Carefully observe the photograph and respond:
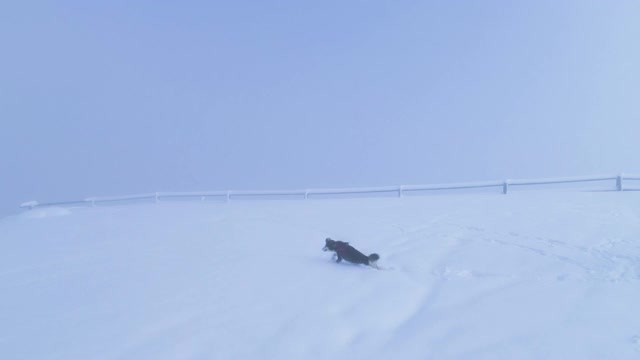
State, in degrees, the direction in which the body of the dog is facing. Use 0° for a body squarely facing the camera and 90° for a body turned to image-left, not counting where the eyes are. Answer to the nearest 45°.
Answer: approximately 90°

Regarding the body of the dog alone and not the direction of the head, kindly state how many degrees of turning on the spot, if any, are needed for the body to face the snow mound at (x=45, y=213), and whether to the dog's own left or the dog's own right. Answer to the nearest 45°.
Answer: approximately 45° to the dog's own right
